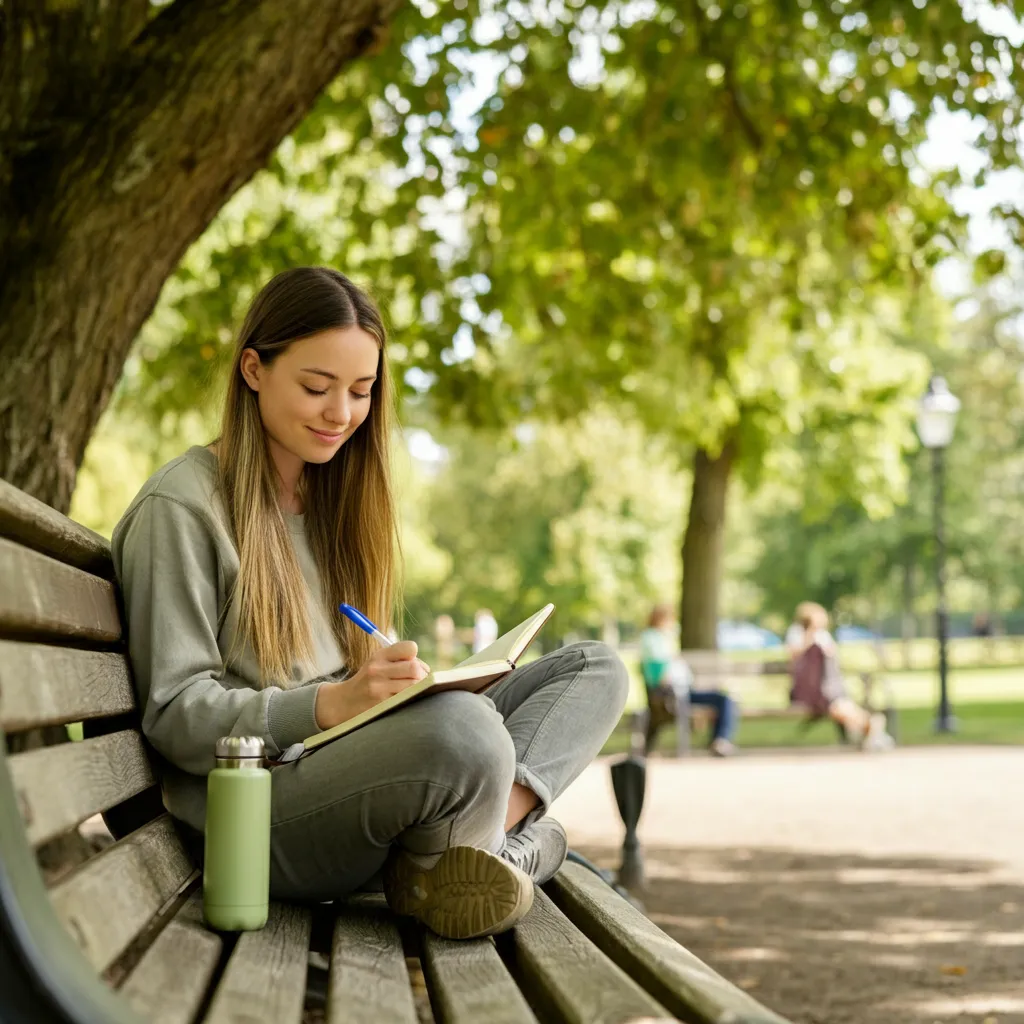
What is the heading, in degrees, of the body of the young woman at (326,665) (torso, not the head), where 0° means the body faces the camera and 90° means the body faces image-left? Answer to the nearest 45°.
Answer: approximately 315°

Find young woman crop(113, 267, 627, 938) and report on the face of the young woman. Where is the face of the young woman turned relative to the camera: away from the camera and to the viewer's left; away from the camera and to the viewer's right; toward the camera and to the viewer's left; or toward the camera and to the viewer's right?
toward the camera and to the viewer's right

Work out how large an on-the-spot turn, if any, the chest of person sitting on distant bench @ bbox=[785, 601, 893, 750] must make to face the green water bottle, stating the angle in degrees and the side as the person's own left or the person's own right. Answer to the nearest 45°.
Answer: approximately 45° to the person's own right

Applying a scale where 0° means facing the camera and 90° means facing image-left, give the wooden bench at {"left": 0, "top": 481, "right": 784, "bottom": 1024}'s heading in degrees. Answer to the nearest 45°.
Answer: approximately 270°

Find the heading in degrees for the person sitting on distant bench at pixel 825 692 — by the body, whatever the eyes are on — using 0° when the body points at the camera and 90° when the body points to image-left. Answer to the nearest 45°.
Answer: approximately 315°

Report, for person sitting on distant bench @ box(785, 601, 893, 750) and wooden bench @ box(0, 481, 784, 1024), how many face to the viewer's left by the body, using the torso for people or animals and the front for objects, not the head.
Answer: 0

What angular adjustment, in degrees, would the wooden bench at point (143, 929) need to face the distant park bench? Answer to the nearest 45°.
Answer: approximately 90° to its left

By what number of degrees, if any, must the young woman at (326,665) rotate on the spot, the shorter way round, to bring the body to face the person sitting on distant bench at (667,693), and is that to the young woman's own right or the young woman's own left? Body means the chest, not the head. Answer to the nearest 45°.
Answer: approximately 135° to the young woman's own left

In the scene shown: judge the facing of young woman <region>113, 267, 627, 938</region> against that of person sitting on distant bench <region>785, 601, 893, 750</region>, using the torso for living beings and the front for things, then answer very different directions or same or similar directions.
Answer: same or similar directions

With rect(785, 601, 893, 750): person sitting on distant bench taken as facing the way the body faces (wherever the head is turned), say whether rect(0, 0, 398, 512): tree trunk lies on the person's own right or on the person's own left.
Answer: on the person's own right

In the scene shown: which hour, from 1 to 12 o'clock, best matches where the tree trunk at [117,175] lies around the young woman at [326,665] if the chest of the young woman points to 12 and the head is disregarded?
The tree trunk is roughly at 7 o'clock from the young woman.

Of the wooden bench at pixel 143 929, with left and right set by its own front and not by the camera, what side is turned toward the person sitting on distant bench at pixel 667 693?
left
